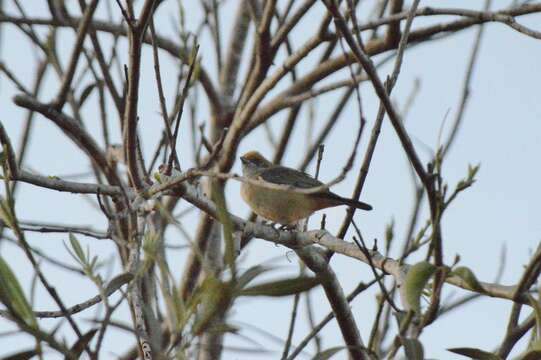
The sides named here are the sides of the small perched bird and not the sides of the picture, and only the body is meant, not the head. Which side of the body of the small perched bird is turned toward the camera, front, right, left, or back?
left
